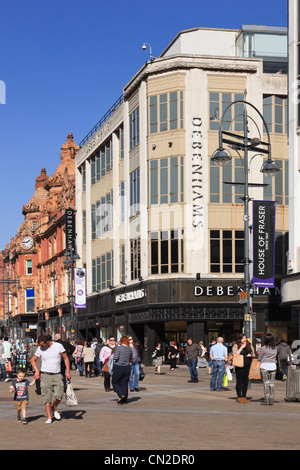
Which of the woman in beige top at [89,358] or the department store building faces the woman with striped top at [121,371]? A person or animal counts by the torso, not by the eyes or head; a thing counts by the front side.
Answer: the department store building

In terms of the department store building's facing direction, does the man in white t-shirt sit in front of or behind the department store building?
in front

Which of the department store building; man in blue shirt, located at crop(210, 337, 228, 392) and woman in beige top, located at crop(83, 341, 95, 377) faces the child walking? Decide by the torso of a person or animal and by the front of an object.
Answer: the department store building

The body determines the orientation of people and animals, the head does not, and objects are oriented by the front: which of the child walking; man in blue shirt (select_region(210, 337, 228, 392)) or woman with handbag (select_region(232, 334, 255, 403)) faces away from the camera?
the man in blue shirt

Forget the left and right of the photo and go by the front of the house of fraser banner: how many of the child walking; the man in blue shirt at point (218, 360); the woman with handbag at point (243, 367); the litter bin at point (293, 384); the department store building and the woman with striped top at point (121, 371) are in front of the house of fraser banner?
5

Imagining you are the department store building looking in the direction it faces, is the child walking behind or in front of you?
in front

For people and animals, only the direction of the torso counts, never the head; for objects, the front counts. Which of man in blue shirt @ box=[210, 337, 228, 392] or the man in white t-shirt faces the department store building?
the man in blue shirt

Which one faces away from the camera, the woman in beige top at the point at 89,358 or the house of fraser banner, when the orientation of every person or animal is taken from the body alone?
the woman in beige top
